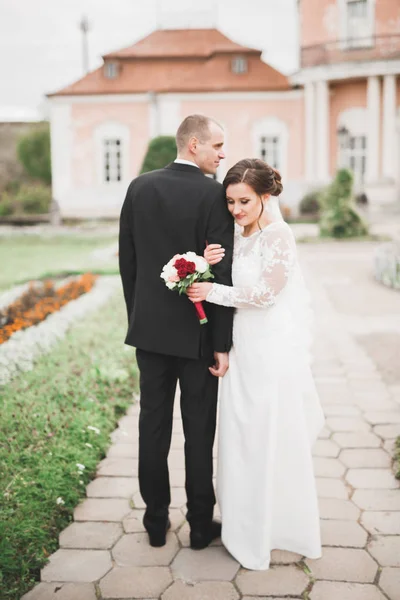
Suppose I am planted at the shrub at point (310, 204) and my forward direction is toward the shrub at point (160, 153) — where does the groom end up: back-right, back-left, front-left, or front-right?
front-left

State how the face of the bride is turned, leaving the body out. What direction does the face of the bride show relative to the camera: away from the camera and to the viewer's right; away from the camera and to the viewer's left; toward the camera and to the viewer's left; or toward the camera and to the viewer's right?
toward the camera and to the viewer's left

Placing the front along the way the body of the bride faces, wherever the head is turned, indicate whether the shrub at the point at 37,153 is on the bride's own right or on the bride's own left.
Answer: on the bride's own right

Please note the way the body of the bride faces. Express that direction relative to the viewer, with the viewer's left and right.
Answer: facing the viewer and to the left of the viewer

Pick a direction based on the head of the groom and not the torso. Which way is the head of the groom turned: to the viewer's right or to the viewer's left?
to the viewer's right

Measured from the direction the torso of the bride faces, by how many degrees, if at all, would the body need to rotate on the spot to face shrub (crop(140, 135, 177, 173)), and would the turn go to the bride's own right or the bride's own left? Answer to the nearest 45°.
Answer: approximately 135° to the bride's own right

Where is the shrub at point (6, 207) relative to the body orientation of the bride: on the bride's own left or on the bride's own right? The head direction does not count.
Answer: on the bride's own right

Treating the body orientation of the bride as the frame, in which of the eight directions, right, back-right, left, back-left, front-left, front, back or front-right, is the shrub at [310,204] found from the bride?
back-right
